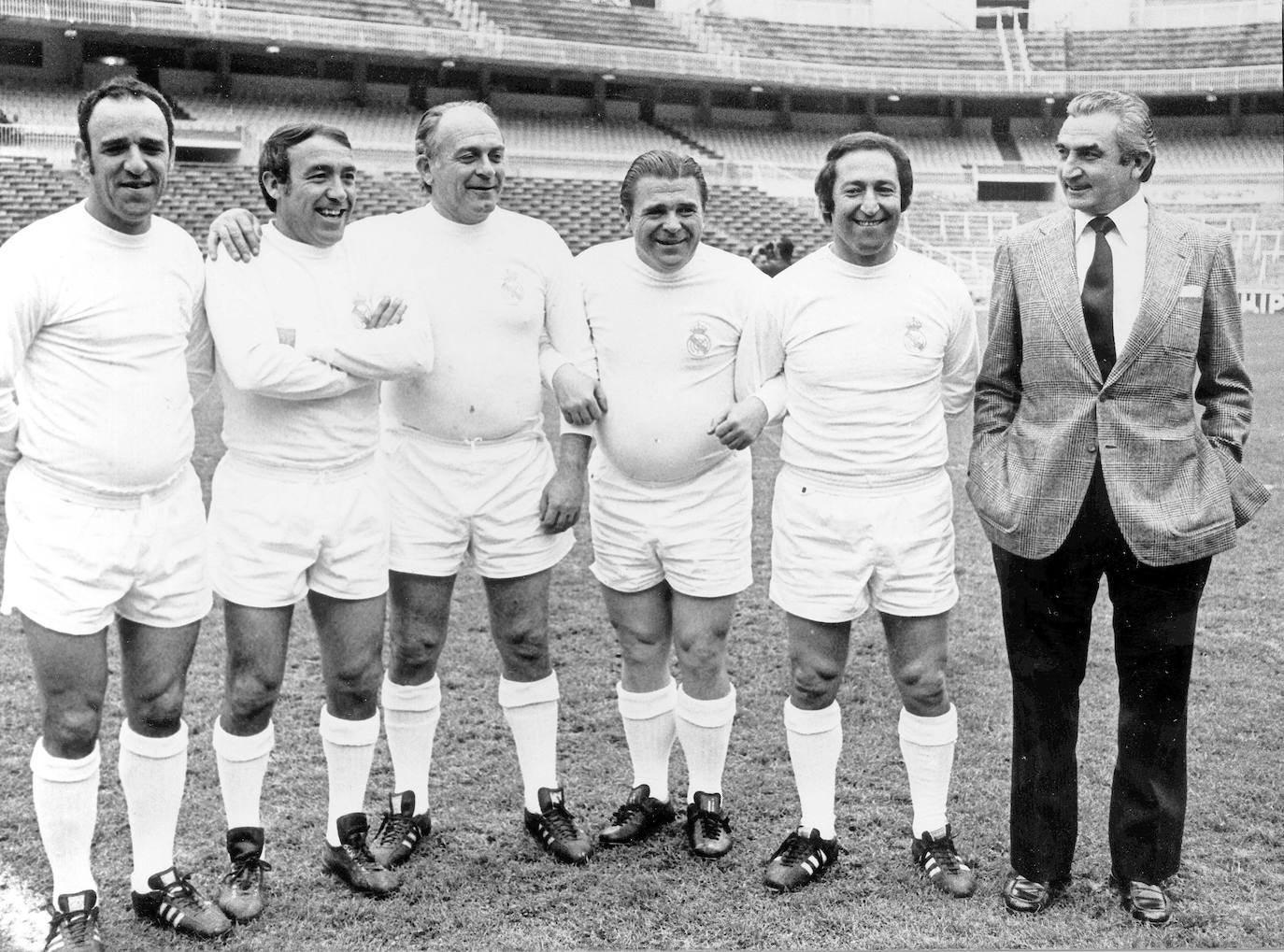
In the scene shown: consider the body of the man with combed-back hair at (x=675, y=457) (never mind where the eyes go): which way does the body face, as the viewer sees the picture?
toward the camera

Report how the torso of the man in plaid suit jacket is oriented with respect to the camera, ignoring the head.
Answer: toward the camera

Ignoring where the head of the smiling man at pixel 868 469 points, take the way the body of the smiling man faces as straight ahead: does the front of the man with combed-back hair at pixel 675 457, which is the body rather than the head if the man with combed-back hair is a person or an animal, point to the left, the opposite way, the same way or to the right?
the same way

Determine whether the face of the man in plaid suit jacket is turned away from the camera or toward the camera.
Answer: toward the camera

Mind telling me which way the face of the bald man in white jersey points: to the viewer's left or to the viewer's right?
to the viewer's right

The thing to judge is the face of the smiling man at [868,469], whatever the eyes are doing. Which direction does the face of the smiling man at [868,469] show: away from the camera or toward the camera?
toward the camera

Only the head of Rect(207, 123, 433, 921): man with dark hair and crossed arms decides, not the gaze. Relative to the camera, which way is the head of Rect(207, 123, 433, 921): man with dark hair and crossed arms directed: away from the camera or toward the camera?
toward the camera

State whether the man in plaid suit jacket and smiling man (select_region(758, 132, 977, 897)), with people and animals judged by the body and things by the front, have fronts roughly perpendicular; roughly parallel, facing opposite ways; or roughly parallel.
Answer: roughly parallel

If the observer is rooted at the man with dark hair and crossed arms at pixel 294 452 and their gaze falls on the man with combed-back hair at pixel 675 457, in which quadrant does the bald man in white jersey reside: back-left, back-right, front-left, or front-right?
front-left

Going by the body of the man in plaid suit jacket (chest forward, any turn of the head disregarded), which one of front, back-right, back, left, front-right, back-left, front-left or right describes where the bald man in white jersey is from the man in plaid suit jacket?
right

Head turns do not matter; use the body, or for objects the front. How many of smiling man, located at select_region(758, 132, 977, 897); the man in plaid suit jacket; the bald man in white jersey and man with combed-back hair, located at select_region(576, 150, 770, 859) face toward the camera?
4

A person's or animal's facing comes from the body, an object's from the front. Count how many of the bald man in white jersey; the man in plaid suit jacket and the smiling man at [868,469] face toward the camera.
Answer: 3
